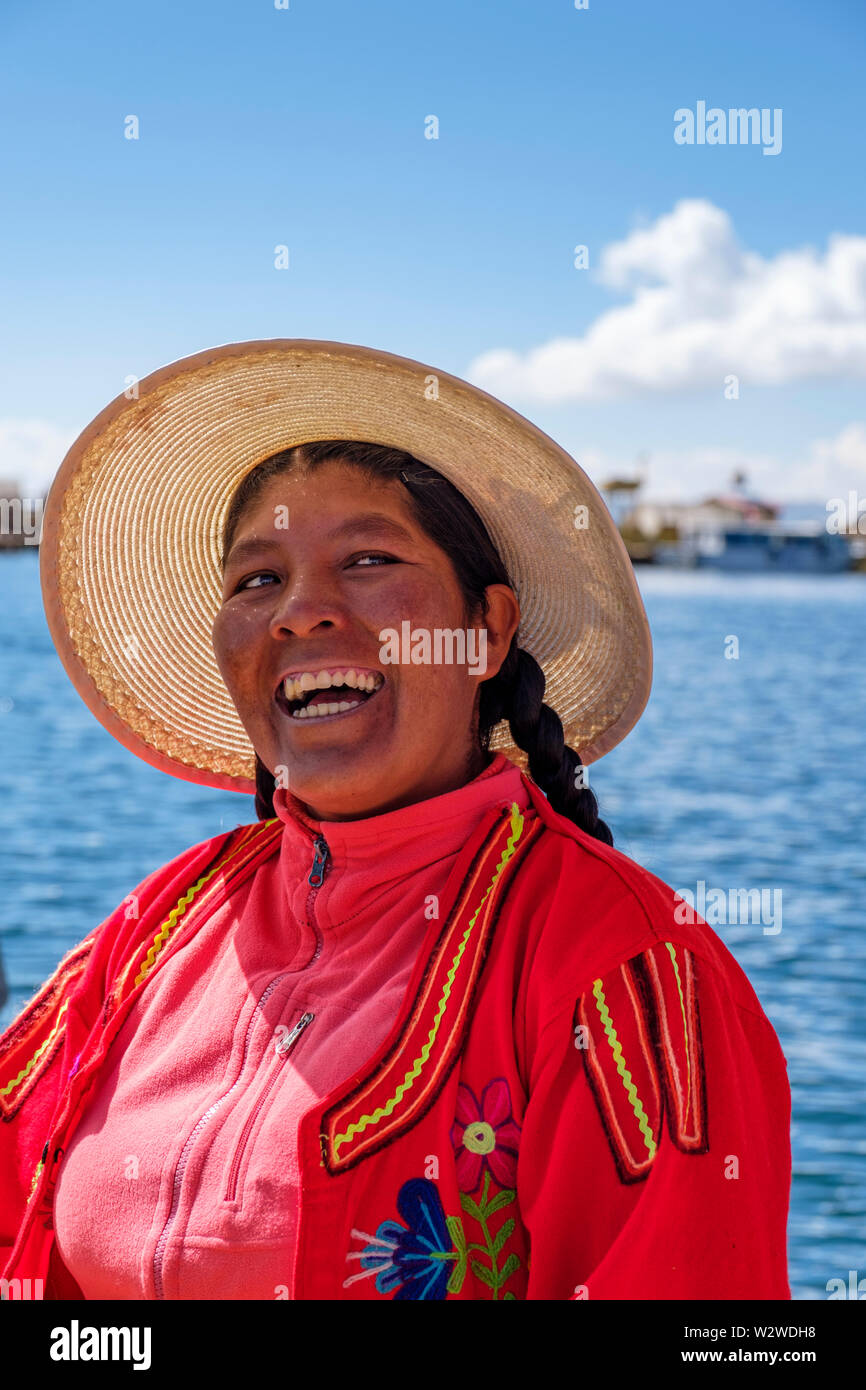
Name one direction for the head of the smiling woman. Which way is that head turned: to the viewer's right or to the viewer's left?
to the viewer's left

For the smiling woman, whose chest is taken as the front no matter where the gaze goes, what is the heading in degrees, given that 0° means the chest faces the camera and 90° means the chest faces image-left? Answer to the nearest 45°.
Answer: approximately 45°
